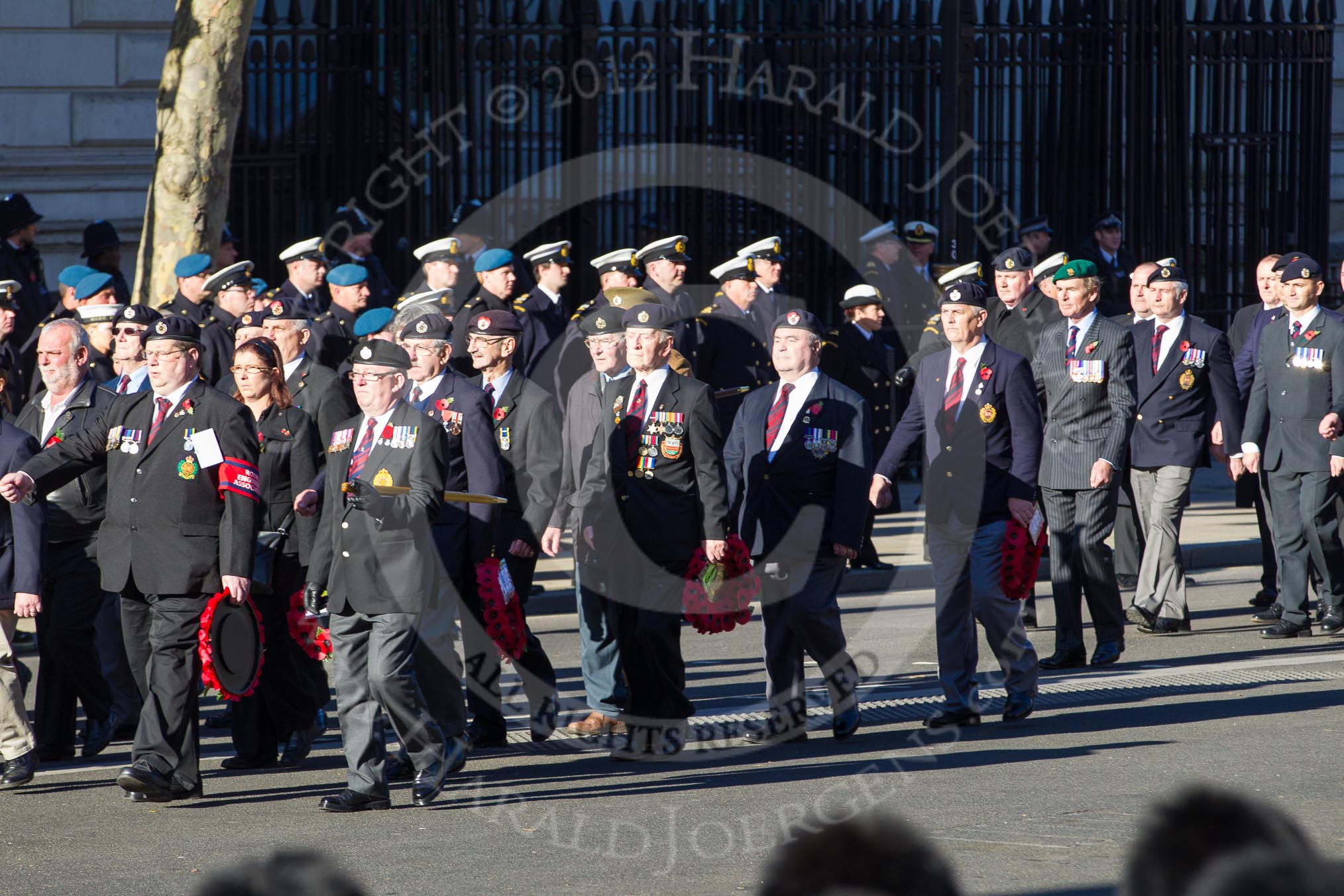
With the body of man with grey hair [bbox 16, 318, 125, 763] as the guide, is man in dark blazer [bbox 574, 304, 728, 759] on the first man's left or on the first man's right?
on the first man's left

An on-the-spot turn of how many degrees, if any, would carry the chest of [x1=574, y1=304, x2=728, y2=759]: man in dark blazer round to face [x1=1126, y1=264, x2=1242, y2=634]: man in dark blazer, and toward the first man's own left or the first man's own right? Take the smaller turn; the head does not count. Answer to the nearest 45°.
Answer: approximately 180°

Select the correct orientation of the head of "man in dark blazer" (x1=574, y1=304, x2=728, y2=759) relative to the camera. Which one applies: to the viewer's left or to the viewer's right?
to the viewer's left

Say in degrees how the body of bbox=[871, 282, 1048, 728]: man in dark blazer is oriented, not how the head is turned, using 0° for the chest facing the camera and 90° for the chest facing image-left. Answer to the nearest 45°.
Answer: approximately 45°

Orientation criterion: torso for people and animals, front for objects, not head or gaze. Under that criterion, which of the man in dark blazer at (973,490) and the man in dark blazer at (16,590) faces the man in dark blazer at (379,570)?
the man in dark blazer at (973,490)

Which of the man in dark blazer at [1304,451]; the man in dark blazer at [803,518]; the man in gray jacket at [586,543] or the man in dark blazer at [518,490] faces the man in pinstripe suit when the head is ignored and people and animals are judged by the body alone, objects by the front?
the man in dark blazer at [1304,451]

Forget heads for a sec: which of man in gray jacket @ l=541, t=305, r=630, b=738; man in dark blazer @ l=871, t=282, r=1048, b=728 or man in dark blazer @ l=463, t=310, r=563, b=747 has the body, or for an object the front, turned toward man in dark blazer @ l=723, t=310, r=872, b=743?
man in dark blazer @ l=871, t=282, r=1048, b=728

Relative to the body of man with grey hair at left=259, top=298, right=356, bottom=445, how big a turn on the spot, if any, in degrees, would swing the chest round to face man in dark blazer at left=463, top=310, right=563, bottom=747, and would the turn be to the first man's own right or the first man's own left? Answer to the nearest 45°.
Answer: approximately 135° to the first man's own left

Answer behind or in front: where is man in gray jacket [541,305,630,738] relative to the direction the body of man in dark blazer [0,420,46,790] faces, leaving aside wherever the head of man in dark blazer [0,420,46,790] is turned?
behind

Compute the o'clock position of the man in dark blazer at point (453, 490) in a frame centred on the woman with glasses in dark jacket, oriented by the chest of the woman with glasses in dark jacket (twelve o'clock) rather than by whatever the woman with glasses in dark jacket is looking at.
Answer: The man in dark blazer is roughly at 8 o'clock from the woman with glasses in dark jacket.
